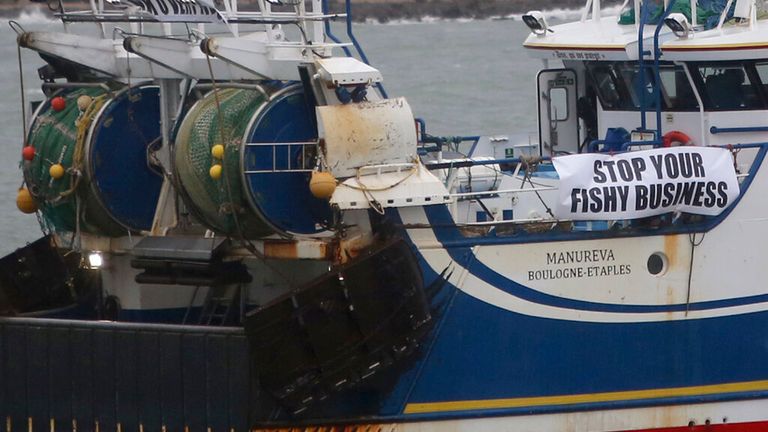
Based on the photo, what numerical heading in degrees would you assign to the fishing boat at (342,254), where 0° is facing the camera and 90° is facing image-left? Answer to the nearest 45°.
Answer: approximately 225°

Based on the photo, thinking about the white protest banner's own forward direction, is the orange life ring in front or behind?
behind

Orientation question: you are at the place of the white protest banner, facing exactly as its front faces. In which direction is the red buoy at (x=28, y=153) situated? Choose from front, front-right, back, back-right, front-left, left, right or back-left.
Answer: right

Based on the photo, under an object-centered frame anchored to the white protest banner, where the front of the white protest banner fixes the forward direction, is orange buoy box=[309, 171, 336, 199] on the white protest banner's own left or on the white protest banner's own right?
on the white protest banner's own right

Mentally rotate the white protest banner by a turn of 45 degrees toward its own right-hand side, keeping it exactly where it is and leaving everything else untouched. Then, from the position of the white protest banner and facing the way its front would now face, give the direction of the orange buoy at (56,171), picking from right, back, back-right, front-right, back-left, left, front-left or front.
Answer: front-right

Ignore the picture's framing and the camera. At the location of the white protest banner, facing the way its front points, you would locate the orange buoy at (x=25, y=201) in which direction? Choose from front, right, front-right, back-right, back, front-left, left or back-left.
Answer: right

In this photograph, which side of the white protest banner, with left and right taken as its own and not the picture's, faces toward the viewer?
front

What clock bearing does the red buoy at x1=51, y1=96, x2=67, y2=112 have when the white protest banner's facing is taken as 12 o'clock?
The red buoy is roughly at 3 o'clock from the white protest banner.
